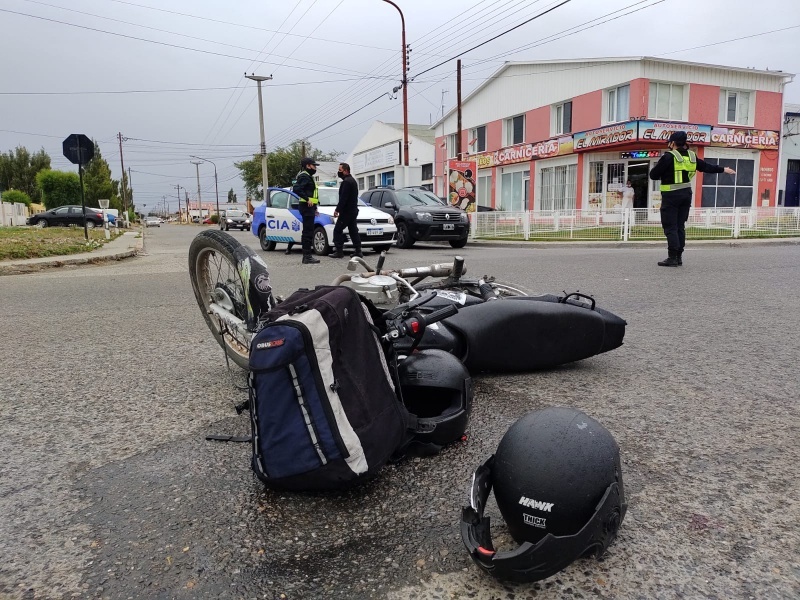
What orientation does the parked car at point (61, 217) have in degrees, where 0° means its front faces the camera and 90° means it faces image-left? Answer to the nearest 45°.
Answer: approximately 90°

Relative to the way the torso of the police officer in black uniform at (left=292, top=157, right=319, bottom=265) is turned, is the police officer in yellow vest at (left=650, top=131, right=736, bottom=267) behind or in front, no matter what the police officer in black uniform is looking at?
in front

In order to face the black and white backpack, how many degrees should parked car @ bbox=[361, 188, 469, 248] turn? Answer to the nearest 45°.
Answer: approximately 45° to its right

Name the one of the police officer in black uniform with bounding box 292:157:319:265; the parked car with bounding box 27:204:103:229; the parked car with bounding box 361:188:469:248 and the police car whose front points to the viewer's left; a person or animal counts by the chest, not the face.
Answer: the parked car with bounding box 27:204:103:229

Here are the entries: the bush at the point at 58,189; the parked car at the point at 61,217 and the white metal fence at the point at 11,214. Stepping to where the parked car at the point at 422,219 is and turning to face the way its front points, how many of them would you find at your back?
3

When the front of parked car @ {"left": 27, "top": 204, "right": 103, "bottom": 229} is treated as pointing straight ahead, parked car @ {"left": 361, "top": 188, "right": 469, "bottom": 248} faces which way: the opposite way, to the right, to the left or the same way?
to the left

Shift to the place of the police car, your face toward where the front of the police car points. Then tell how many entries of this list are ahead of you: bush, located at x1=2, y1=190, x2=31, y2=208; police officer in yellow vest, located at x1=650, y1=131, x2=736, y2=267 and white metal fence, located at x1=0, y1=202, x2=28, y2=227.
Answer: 1

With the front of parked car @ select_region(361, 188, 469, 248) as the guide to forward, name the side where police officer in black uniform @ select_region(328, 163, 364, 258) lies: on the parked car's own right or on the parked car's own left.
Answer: on the parked car's own right

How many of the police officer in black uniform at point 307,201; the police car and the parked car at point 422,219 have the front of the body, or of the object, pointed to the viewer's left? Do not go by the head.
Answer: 0

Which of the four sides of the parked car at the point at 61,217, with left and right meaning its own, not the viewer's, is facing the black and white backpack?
left
